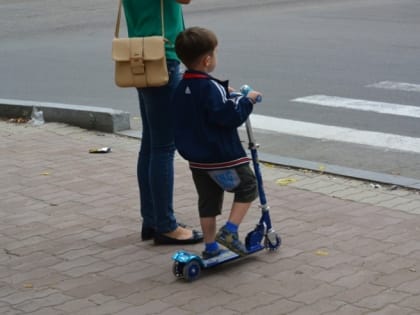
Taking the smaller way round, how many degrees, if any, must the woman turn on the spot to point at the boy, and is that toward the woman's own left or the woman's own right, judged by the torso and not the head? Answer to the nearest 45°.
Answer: approximately 45° to the woman's own right

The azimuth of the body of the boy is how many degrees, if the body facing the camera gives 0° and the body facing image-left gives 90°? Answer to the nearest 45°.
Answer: approximately 225°

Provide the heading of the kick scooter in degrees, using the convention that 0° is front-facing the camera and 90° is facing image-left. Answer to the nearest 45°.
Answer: approximately 225°

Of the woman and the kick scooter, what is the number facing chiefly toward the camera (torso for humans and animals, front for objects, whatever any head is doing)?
0

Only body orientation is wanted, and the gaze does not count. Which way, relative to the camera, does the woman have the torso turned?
to the viewer's right

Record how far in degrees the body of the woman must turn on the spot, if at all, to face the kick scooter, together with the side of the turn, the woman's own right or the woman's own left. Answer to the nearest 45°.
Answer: approximately 45° to the woman's own right

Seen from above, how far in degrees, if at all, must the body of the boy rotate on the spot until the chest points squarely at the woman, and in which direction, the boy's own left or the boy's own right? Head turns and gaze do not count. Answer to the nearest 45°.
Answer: approximately 90° to the boy's own left

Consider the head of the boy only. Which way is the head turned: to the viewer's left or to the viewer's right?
to the viewer's right
